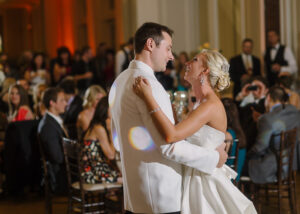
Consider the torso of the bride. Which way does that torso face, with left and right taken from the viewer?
facing to the left of the viewer

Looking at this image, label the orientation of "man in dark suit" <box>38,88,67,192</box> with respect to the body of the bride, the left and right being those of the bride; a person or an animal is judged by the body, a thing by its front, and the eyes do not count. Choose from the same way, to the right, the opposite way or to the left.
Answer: the opposite way

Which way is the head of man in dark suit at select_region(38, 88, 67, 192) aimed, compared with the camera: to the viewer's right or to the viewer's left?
to the viewer's right

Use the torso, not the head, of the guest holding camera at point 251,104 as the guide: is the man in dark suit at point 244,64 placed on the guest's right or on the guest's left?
on the guest's right

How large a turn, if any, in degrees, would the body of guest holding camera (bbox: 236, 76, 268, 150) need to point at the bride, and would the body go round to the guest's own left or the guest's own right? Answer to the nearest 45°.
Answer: approximately 45° to the guest's own left

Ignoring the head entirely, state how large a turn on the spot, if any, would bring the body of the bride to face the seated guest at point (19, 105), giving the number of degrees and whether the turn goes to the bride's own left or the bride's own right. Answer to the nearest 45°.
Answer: approximately 45° to the bride's own right

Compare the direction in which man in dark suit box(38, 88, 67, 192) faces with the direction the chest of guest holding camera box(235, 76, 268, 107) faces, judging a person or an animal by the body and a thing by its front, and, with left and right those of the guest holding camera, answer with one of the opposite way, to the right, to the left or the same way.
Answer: to the left

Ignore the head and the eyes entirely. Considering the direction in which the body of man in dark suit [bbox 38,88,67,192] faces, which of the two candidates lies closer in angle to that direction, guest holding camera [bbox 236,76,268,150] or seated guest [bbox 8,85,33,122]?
the guest holding camera

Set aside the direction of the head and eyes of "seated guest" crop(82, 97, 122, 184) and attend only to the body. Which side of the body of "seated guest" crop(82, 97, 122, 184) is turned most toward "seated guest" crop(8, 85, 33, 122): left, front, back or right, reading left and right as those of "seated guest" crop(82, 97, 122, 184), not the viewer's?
left

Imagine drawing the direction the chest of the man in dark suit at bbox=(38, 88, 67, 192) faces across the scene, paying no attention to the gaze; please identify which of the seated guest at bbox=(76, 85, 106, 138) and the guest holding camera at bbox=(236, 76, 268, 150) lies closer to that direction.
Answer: the guest holding camera

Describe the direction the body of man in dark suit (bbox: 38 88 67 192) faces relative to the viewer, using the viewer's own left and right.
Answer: facing to the right of the viewer

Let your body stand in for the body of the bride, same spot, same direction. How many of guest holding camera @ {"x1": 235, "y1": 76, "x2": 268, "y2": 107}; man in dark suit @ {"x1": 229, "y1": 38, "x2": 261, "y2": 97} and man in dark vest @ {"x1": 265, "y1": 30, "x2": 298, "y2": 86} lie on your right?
3

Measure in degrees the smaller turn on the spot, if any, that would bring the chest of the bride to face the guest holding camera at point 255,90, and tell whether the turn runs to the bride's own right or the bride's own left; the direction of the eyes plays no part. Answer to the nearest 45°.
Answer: approximately 90° to the bride's own right

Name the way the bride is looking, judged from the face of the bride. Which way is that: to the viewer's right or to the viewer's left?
to the viewer's left

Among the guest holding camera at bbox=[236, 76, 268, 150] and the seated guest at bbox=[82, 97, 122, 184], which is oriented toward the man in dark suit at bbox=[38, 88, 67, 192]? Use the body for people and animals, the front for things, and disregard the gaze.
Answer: the guest holding camera
